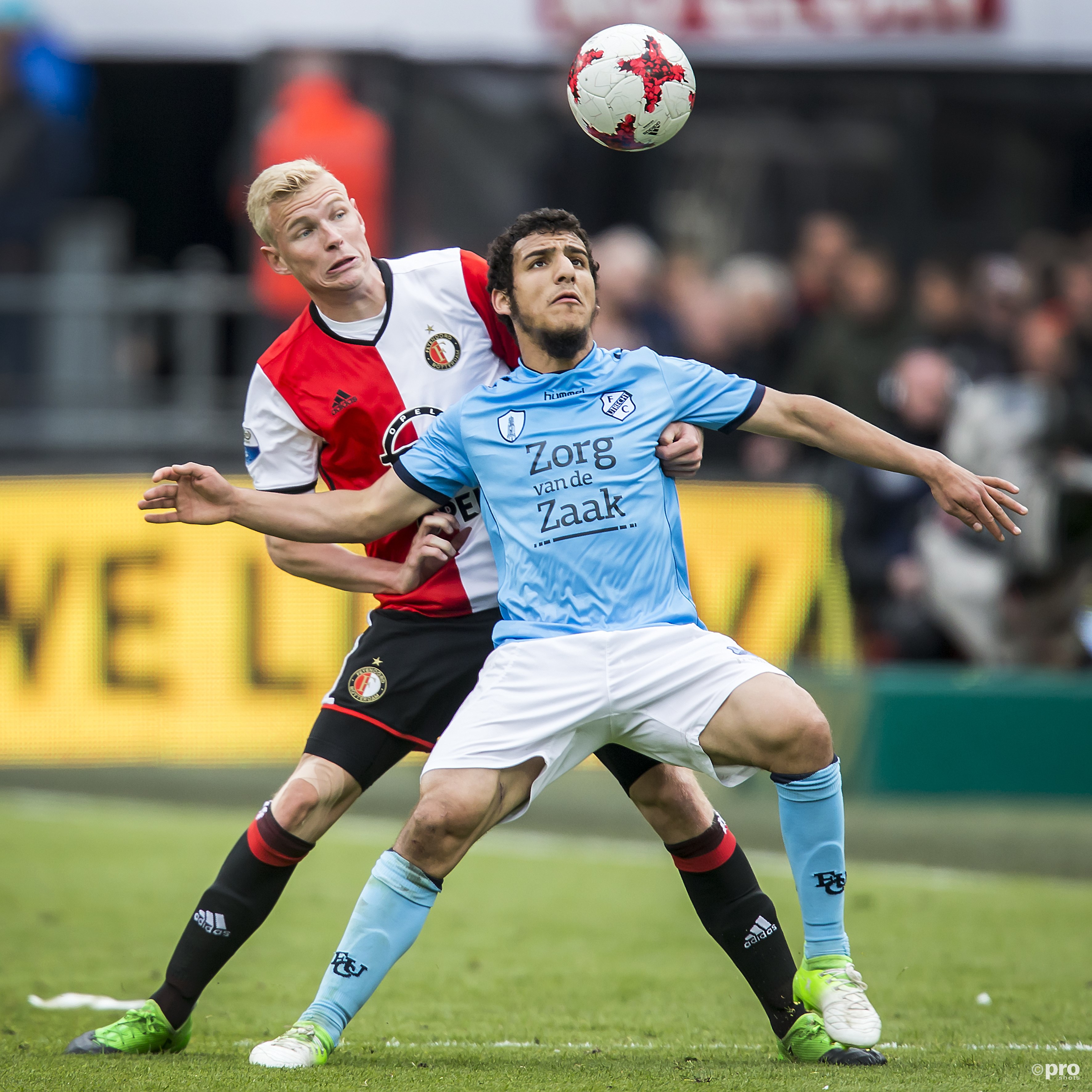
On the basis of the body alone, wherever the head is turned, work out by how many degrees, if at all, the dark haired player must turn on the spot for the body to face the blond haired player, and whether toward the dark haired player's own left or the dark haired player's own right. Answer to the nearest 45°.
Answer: approximately 135° to the dark haired player's own right

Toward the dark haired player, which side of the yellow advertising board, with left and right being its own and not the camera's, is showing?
front

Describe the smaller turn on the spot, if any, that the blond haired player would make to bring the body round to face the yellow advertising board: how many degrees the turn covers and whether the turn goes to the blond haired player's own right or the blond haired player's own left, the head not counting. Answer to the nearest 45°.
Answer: approximately 180°

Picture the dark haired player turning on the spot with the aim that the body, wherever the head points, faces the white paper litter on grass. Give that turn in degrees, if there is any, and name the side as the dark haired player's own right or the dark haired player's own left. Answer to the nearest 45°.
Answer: approximately 135° to the dark haired player's own right

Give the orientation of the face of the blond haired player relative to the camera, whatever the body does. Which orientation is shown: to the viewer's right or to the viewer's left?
to the viewer's right

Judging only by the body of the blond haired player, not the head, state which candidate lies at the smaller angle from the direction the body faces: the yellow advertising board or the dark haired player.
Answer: the dark haired player

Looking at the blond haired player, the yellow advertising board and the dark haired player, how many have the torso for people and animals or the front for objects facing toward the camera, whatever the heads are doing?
3

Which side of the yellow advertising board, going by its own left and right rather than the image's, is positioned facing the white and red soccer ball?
front

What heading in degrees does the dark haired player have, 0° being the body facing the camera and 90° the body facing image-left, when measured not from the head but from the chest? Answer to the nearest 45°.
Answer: approximately 0°

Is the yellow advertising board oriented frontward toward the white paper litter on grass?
yes
